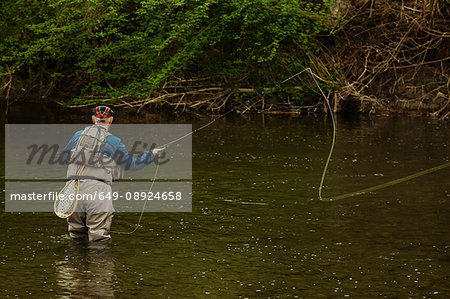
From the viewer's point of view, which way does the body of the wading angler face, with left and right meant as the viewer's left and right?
facing away from the viewer and to the right of the viewer
